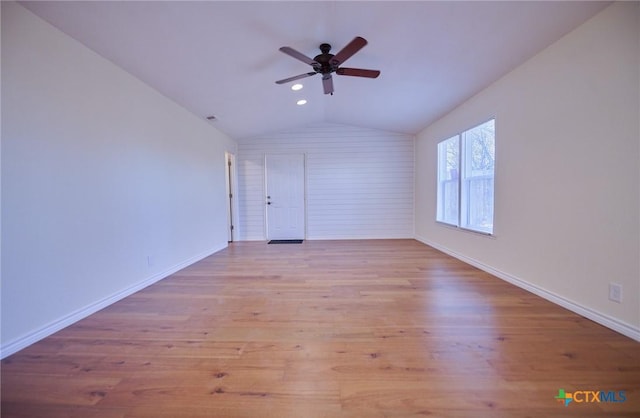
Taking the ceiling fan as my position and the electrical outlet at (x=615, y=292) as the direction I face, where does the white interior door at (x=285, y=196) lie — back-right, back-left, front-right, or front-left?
back-left

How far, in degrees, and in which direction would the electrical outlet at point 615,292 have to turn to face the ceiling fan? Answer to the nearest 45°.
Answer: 0° — it already faces it

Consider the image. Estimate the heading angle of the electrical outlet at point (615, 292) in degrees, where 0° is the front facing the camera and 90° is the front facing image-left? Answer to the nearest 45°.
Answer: approximately 45°

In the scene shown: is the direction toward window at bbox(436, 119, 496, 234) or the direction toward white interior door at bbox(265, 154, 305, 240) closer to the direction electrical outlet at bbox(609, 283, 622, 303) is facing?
the white interior door

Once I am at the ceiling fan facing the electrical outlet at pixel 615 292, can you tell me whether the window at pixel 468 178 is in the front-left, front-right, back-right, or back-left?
front-left

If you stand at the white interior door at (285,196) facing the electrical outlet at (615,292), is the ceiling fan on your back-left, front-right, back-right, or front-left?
front-right

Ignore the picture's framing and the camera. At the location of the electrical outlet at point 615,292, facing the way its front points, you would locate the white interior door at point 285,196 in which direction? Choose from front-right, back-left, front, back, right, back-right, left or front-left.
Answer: front-right

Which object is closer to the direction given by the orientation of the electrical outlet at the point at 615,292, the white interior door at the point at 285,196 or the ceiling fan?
the ceiling fan

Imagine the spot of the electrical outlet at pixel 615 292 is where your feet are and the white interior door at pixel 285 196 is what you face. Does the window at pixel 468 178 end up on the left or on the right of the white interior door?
right

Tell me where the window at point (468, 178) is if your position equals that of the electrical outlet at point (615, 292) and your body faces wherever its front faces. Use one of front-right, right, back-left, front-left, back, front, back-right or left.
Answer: right

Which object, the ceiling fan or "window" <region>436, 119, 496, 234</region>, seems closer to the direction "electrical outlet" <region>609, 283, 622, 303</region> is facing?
the ceiling fan
